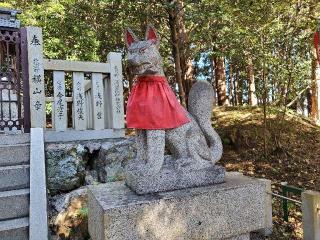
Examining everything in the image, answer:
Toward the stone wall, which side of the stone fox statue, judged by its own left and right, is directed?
right

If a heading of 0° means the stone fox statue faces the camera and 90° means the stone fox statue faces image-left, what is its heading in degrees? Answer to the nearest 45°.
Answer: approximately 45°
